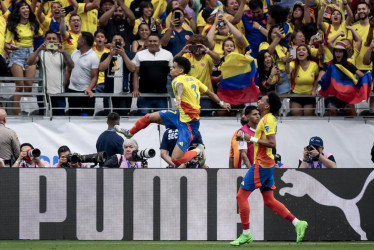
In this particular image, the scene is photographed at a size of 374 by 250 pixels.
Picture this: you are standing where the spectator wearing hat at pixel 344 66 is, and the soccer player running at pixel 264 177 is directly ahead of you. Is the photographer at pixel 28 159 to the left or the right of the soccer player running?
right

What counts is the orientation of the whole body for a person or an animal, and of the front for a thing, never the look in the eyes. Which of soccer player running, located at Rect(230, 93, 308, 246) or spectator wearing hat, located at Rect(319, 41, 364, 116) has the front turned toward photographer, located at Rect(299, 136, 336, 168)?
the spectator wearing hat

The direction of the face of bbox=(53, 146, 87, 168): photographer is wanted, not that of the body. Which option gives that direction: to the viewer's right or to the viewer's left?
to the viewer's right

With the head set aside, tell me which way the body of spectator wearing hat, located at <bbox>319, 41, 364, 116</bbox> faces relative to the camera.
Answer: toward the camera

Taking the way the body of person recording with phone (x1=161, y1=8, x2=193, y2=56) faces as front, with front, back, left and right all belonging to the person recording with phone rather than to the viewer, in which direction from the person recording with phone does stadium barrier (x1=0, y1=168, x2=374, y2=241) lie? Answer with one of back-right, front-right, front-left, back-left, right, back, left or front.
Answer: front

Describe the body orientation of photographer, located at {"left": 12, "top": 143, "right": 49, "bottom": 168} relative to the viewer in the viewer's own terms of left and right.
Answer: facing the viewer and to the right of the viewer

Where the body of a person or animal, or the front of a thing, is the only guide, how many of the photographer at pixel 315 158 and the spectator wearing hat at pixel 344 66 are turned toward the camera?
2

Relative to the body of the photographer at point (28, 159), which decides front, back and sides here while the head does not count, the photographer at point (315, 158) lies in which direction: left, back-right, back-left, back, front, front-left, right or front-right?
front-left

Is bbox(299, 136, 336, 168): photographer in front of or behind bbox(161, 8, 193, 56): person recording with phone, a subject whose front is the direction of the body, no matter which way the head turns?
in front

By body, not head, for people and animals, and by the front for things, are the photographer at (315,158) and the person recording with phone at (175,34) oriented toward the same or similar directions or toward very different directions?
same or similar directions

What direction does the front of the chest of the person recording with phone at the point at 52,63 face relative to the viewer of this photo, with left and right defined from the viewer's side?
facing the viewer

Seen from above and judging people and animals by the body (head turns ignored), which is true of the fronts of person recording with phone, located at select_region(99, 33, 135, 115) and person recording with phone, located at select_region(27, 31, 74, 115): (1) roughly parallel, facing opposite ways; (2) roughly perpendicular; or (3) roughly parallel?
roughly parallel

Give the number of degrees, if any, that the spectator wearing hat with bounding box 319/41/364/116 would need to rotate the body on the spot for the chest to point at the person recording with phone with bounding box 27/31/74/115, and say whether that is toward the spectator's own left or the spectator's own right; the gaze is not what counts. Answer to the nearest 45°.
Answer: approximately 90° to the spectator's own right

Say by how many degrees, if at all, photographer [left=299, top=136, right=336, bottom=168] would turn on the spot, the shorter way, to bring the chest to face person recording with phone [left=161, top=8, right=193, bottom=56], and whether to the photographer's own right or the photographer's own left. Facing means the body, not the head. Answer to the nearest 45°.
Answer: approximately 135° to the photographer's own right

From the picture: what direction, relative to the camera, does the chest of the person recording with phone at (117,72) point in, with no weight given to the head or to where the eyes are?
toward the camera

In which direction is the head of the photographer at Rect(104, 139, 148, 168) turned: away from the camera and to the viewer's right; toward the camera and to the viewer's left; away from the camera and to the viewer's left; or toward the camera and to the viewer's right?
toward the camera and to the viewer's right

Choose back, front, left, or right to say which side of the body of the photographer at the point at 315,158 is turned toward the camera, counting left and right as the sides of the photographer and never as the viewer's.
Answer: front
